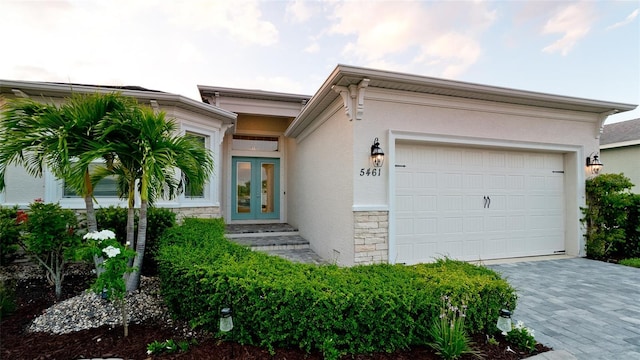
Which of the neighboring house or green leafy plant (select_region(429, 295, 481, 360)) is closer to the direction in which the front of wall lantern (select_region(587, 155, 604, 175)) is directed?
the green leafy plant

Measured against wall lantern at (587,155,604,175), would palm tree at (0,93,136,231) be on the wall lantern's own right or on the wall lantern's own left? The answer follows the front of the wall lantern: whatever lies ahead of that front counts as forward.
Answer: on the wall lantern's own right

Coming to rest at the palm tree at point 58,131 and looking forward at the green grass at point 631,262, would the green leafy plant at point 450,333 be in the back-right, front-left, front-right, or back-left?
front-right

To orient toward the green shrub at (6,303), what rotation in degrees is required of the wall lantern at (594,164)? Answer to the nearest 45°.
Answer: approximately 90° to its right

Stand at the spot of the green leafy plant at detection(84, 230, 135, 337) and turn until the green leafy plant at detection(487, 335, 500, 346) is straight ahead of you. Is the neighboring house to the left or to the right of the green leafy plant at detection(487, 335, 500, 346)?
left

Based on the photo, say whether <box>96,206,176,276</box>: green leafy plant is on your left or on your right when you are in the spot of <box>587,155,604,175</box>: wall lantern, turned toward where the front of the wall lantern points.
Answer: on your right

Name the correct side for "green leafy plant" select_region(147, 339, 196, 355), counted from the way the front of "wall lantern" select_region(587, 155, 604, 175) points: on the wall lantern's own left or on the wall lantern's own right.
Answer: on the wall lantern's own right

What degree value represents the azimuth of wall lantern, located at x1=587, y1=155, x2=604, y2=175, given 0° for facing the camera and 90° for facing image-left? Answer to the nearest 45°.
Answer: approximately 315°

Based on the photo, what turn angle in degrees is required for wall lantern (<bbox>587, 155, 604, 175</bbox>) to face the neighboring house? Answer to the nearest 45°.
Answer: approximately 135° to its left

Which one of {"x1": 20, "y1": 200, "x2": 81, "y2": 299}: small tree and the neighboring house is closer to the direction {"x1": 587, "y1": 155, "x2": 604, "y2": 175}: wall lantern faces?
the small tree

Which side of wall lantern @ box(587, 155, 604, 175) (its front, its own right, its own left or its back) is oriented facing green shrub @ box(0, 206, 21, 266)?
right
